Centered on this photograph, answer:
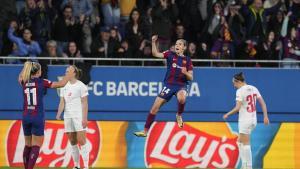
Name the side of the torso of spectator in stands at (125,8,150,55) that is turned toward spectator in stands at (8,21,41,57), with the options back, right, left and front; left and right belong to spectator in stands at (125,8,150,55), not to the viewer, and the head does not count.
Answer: right

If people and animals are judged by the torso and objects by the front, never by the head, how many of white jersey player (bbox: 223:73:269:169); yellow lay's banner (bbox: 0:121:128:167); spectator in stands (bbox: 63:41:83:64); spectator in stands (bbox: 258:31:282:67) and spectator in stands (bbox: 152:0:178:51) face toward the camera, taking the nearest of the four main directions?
4

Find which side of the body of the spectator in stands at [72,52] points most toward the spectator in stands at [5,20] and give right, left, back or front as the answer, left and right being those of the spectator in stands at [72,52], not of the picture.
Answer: right

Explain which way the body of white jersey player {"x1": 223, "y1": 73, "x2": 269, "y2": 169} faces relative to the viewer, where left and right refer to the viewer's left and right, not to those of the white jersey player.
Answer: facing away from the viewer and to the left of the viewer

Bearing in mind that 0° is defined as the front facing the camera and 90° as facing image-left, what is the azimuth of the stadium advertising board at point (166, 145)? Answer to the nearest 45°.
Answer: approximately 0°
